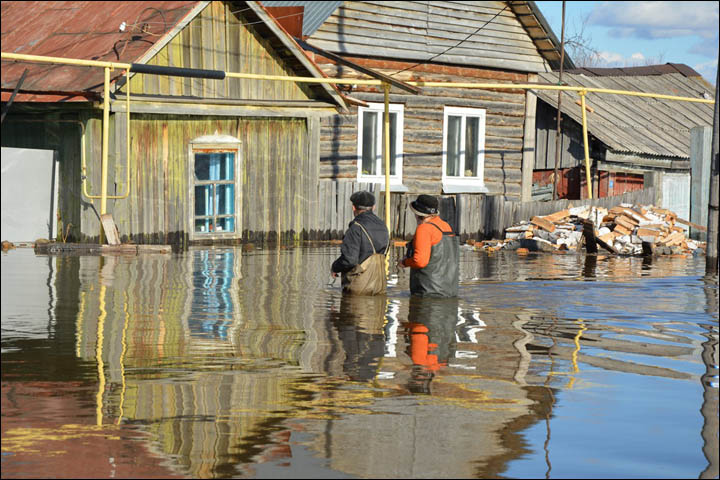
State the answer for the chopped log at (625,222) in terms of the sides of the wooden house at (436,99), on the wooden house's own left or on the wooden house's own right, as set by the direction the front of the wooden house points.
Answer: on the wooden house's own left

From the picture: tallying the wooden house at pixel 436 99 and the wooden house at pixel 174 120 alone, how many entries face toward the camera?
2

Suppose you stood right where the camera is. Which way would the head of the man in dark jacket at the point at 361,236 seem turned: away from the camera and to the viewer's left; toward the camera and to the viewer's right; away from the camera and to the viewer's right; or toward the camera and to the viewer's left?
away from the camera and to the viewer's left

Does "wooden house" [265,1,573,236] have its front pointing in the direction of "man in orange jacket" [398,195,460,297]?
yes

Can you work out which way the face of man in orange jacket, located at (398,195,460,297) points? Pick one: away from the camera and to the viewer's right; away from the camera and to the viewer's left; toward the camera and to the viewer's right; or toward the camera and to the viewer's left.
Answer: away from the camera and to the viewer's left

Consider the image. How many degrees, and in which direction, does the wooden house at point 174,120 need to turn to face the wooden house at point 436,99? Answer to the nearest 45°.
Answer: approximately 135° to its left

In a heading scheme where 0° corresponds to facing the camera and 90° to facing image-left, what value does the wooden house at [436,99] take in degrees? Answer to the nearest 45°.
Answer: approximately 0°
